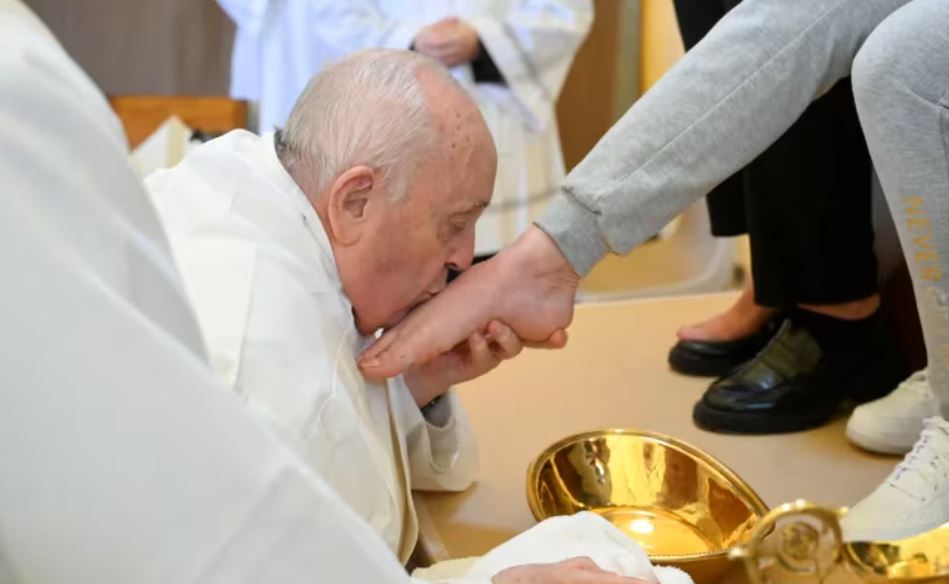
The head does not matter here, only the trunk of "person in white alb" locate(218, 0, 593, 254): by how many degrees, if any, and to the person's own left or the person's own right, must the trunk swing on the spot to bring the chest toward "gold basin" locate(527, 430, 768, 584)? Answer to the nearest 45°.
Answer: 0° — they already face it

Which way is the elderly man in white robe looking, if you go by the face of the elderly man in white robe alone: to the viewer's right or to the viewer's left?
to the viewer's right

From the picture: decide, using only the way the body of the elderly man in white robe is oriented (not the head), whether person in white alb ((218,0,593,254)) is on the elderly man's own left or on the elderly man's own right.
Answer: on the elderly man's own left

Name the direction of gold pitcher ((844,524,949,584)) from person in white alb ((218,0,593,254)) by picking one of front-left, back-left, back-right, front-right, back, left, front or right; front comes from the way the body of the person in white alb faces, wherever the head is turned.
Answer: front

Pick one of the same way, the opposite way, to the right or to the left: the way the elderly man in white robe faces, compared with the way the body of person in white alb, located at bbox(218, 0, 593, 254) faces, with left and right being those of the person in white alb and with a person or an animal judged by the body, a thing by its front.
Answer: to the left

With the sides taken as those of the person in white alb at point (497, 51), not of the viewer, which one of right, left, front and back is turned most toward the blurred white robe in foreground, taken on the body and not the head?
front

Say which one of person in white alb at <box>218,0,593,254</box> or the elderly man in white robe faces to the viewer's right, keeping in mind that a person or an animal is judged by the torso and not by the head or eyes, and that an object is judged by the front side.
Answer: the elderly man in white robe

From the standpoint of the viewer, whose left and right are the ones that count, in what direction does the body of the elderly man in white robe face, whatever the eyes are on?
facing to the right of the viewer

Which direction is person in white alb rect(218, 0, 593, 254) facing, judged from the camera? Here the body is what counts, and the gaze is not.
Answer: toward the camera
